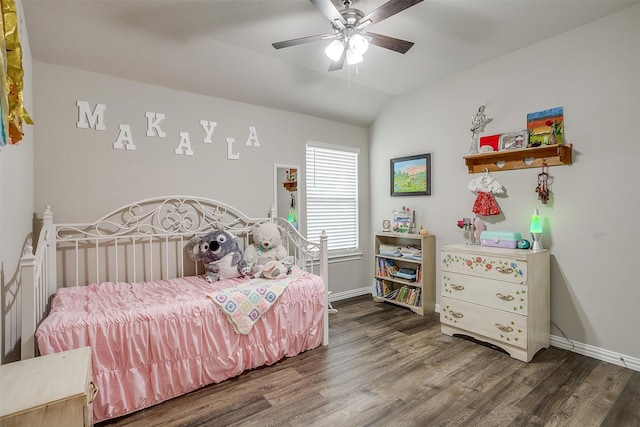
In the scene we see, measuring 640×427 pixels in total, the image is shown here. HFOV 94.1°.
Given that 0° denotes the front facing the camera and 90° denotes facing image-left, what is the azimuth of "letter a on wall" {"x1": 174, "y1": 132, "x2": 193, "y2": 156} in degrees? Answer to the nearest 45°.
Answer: approximately 0°

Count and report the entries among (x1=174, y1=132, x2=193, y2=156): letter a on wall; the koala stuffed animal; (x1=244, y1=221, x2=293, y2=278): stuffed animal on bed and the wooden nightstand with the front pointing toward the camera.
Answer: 3

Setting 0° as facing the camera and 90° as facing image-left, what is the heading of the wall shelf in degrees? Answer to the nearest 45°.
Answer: approximately 45°

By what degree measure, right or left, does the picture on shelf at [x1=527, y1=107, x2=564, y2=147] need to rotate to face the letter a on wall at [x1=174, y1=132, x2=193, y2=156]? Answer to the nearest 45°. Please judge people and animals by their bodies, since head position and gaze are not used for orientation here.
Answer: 0° — it already faces it

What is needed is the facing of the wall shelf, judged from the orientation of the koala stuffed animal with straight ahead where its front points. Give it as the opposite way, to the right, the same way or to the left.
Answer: to the right

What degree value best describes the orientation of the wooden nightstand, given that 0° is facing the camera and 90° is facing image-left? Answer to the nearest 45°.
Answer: approximately 270°
